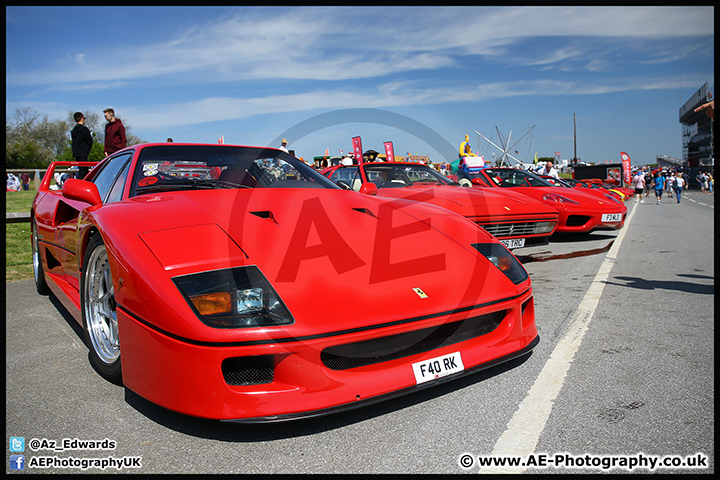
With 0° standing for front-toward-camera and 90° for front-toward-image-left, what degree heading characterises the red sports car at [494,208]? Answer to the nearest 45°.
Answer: approximately 315°

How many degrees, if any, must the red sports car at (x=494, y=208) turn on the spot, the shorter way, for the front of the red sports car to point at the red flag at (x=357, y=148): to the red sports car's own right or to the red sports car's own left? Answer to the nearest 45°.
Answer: approximately 135° to the red sports car's own left

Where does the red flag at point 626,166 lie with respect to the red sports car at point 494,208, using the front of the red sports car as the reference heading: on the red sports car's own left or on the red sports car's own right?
on the red sports car's own left

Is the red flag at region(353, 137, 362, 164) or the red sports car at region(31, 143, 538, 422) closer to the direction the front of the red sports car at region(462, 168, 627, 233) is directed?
the red sports car

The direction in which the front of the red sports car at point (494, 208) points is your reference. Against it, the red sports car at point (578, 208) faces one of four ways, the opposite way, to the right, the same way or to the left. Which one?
the same way

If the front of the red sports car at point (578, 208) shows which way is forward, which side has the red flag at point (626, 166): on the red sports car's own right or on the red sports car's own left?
on the red sports car's own left

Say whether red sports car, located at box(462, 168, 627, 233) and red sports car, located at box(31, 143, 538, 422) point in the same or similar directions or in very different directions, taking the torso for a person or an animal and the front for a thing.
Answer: same or similar directions

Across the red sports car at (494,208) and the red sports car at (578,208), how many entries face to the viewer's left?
0

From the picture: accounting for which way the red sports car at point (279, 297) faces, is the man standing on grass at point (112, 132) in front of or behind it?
behind

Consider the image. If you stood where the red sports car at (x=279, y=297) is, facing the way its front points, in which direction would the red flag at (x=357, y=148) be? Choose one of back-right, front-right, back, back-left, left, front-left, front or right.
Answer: back-left

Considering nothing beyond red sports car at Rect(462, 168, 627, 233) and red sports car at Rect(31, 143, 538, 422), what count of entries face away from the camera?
0

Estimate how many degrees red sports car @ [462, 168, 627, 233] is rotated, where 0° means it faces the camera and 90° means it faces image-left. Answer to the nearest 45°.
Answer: approximately 315°

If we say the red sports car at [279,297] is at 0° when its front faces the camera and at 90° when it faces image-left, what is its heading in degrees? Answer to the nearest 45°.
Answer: approximately 315°
